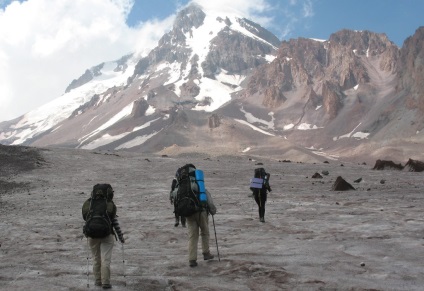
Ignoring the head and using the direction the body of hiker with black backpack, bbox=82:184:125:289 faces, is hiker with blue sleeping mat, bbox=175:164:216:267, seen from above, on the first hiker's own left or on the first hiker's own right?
on the first hiker's own right

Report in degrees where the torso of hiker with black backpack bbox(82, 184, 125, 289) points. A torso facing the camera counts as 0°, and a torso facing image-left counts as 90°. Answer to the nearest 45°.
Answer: approximately 180°
